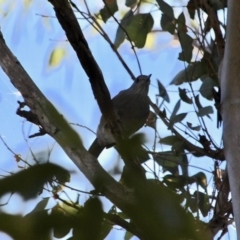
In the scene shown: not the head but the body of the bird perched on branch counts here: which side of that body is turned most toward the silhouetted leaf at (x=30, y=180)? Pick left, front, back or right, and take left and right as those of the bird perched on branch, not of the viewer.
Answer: right

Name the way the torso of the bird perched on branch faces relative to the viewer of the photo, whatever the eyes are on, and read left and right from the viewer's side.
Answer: facing to the right of the viewer

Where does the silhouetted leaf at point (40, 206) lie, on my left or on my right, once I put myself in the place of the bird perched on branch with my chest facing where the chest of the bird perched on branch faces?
on my right
